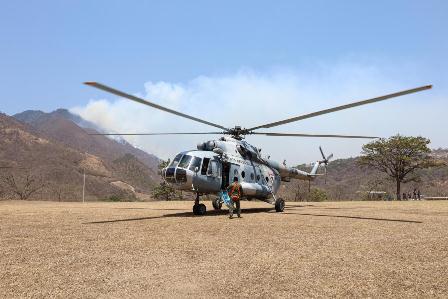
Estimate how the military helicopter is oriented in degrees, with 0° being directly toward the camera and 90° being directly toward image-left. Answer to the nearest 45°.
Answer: approximately 45°
